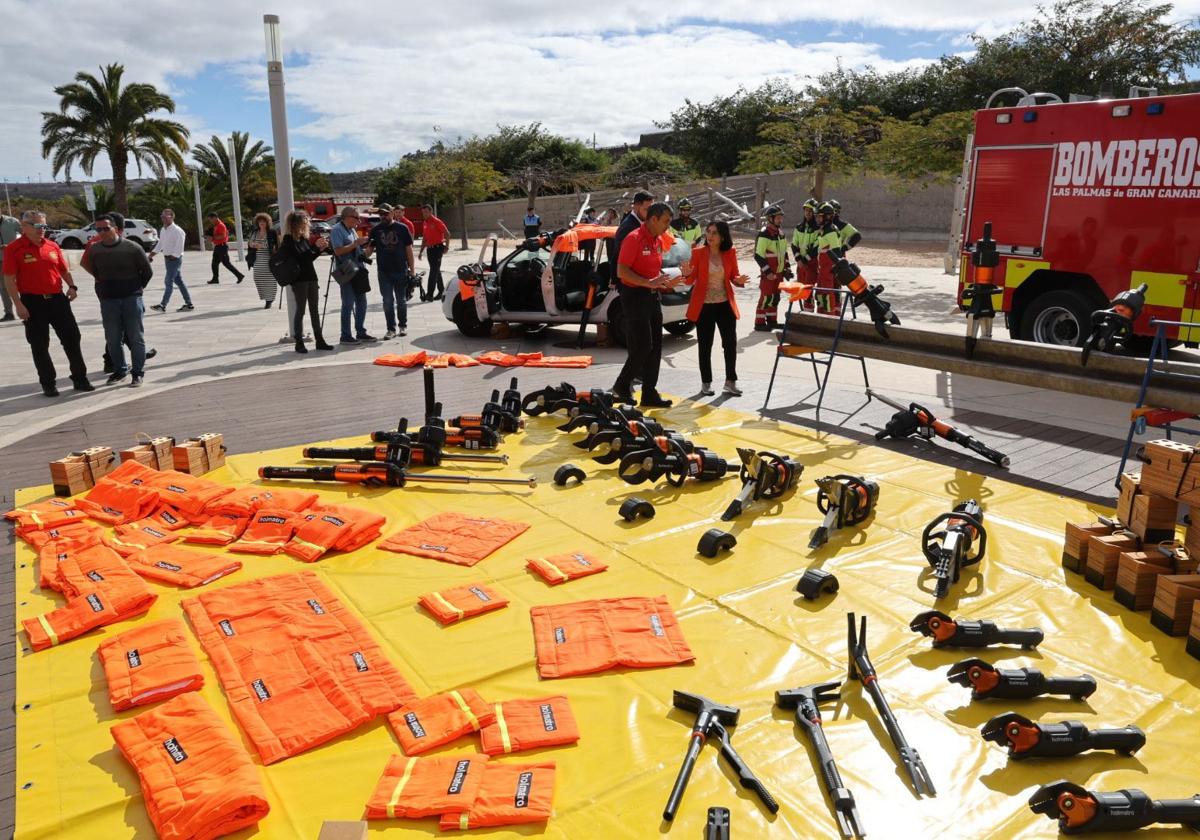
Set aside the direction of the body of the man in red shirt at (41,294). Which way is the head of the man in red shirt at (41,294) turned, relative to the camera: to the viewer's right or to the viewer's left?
to the viewer's right

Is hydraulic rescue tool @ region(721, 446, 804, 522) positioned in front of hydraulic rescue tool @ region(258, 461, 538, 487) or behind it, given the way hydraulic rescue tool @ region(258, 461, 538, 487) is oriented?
in front

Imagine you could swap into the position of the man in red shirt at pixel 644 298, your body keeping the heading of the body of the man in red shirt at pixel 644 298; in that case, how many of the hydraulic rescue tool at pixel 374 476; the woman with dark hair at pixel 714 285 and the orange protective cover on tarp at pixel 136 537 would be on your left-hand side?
1

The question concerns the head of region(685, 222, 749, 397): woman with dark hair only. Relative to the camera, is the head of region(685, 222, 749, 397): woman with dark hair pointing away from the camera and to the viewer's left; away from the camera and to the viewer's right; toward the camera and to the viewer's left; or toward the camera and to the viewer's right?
toward the camera and to the viewer's left

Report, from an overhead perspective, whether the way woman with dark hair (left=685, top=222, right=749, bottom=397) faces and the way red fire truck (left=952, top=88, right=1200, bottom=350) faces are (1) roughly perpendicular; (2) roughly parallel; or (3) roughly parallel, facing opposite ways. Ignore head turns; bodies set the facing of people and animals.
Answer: roughly perpendicular

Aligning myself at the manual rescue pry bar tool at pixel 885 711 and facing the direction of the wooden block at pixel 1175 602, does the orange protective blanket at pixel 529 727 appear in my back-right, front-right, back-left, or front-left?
back-left

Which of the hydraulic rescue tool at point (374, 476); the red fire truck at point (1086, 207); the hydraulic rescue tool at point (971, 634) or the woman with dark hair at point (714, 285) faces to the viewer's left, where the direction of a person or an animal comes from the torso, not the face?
the hydraulic rescue tool at point (971, 634)

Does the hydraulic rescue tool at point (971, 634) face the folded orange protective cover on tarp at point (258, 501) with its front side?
yes

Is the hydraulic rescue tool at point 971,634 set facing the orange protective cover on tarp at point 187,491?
yes

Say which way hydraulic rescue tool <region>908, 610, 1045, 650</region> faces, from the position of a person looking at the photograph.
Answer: facing to the left of the viewer

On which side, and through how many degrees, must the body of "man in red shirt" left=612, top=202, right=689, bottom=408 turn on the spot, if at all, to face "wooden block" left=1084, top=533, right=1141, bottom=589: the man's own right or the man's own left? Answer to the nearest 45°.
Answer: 0° — they already face it

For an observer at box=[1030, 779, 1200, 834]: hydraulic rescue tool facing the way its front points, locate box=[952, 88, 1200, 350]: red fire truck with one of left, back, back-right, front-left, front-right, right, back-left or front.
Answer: right

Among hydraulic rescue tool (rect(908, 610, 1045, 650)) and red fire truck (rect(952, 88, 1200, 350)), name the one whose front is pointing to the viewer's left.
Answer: the hydraulic rescue tool

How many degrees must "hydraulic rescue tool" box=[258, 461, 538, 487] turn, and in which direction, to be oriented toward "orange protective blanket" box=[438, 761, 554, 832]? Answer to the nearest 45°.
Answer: approximately 90° to its right

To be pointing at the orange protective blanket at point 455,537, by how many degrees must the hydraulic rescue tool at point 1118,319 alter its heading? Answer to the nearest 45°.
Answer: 0° — it already faces it

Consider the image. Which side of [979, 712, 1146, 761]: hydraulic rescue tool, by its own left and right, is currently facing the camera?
left

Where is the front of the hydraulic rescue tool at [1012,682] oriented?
to the viewer's left

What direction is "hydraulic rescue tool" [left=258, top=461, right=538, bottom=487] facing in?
to the viewer's right

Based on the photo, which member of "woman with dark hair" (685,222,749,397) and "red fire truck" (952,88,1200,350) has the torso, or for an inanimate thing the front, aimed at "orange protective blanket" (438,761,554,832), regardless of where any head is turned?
the woman with dark hair
